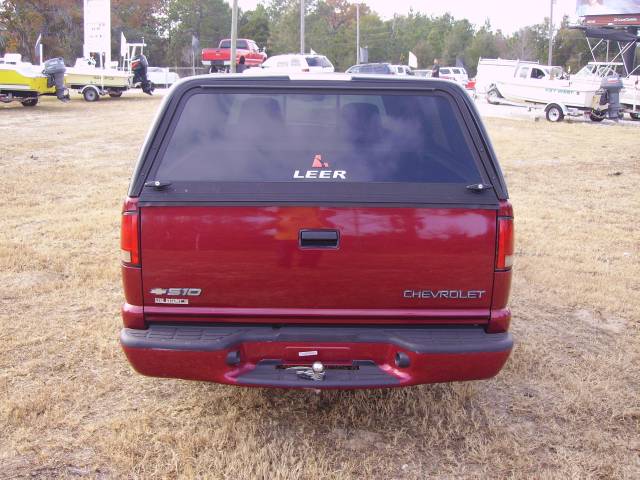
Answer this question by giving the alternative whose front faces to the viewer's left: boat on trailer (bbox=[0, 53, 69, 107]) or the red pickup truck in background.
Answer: the boat on trailer

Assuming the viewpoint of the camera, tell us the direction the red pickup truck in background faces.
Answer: facing away from the viewer and to the right of the viewer

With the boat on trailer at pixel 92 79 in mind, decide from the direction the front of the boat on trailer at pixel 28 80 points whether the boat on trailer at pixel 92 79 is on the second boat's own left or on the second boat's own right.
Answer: on the second boat's own right

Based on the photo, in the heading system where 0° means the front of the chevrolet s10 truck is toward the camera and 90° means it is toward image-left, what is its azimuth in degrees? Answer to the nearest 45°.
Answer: approximately 180°

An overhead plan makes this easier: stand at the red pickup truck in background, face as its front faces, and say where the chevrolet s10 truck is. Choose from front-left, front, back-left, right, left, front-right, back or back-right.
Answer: back-right

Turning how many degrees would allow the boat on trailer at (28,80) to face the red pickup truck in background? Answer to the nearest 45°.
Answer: approximately 135° to its right

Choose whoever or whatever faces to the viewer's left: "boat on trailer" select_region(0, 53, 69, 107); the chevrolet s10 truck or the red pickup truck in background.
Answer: the boat on trailer

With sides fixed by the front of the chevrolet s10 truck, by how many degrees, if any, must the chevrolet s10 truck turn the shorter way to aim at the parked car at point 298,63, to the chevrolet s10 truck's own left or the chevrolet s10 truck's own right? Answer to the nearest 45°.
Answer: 0° — it already faces it

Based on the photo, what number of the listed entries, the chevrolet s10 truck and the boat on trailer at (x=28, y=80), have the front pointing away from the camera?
1

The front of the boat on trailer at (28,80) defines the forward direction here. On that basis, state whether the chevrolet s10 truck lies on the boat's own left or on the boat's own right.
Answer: on the boat's own left

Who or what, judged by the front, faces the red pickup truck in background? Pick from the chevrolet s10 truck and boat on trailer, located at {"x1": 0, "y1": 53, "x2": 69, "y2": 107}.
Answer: the chevrolet s10 truck

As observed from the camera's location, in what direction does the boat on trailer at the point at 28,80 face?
facing to the left of the viewer
